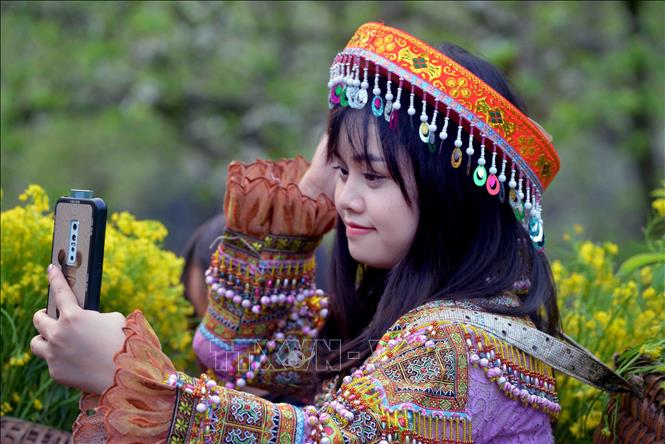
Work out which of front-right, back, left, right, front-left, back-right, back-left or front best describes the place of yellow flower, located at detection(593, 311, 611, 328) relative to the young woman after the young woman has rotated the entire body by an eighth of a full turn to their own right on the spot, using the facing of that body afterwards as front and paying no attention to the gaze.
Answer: right

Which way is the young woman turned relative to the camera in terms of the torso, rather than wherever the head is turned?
to the viewer's left

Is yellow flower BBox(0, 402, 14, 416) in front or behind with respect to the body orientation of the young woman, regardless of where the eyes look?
in front

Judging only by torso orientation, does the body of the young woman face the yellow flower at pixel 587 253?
no

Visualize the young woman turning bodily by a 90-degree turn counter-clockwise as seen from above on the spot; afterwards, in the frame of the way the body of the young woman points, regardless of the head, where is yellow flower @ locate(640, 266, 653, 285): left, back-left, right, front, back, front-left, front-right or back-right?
back-left
